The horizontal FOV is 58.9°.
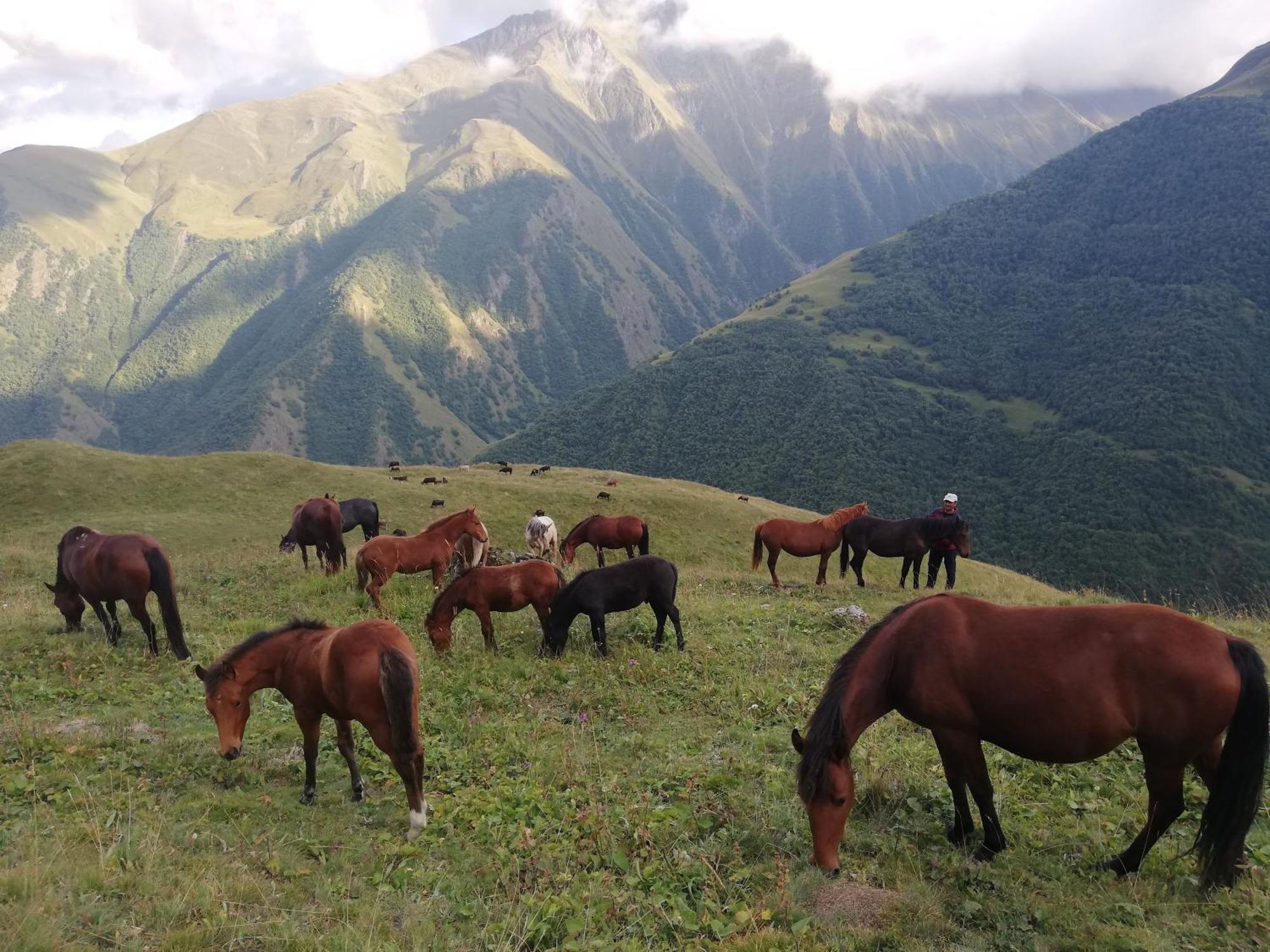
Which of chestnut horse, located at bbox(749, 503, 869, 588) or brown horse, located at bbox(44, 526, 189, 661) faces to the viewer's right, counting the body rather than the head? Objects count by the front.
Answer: the chestnut horse

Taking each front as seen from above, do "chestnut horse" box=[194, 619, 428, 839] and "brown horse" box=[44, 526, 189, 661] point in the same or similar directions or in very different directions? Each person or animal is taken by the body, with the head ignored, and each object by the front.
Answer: same or similar directions

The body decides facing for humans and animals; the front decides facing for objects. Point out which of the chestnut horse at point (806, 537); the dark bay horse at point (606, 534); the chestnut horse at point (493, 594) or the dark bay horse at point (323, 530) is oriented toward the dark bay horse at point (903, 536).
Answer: the chestnut horse at point (806, 537)

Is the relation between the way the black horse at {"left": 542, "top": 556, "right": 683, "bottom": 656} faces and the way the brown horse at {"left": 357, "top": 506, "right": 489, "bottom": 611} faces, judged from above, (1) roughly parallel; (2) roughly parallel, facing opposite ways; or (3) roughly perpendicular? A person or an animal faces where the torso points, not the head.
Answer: roughly parallel, facing opposite ways

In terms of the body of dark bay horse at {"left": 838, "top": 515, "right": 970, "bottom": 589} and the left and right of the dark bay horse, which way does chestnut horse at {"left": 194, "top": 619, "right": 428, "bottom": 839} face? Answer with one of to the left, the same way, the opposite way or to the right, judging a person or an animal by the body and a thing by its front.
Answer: the opposite way

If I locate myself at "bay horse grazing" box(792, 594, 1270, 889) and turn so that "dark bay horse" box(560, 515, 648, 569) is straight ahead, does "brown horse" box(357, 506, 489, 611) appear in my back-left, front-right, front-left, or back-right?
front-left

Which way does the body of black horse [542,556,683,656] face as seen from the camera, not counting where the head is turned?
to the viewer's left

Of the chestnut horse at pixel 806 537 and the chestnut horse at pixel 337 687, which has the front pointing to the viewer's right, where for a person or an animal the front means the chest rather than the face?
the chestnut horse at pixel 806 537

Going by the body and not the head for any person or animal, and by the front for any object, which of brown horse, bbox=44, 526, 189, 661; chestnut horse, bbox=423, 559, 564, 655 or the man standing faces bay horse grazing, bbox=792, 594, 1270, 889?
the man standing

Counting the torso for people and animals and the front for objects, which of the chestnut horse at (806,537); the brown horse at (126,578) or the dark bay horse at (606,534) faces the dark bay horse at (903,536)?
the chestnut horse at (806,537)

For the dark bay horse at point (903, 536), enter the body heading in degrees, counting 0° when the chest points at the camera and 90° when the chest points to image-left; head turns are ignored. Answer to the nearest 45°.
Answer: approximately 270°

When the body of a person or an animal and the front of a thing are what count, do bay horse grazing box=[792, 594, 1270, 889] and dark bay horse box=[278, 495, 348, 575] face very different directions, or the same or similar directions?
same or similar directions

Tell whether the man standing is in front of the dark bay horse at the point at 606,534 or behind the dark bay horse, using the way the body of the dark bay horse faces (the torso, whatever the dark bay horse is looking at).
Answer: behind

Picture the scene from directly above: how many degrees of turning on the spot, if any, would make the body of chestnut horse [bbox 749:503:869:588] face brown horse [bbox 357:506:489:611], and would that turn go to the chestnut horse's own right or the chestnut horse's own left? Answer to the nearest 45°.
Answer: approximately 135° to the chestnut horse's own right

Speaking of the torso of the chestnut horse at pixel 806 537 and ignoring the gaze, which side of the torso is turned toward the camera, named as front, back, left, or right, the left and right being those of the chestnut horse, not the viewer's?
right

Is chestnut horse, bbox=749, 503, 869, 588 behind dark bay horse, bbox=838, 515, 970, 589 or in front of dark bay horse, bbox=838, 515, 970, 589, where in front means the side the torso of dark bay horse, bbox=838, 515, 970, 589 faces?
behind

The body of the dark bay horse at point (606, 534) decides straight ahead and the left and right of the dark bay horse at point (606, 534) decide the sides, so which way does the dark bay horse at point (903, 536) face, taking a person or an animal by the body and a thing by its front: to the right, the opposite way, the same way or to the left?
the opposite way

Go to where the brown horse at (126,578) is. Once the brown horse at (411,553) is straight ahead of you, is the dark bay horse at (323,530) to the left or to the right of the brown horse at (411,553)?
left

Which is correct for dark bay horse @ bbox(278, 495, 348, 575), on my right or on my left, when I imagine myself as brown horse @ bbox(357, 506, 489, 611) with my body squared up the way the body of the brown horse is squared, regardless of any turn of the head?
on my left
